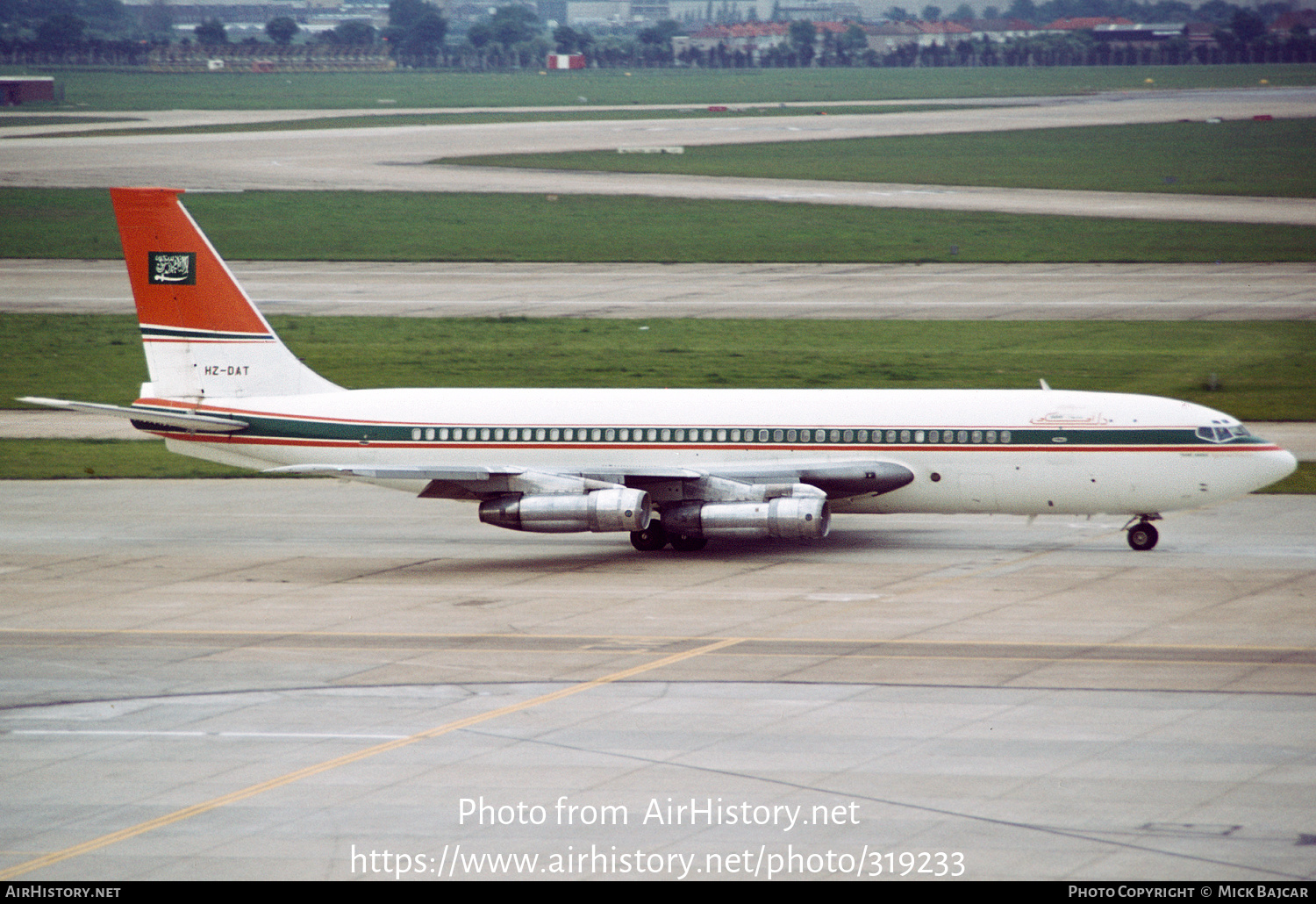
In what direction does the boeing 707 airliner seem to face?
to the viewer's right
